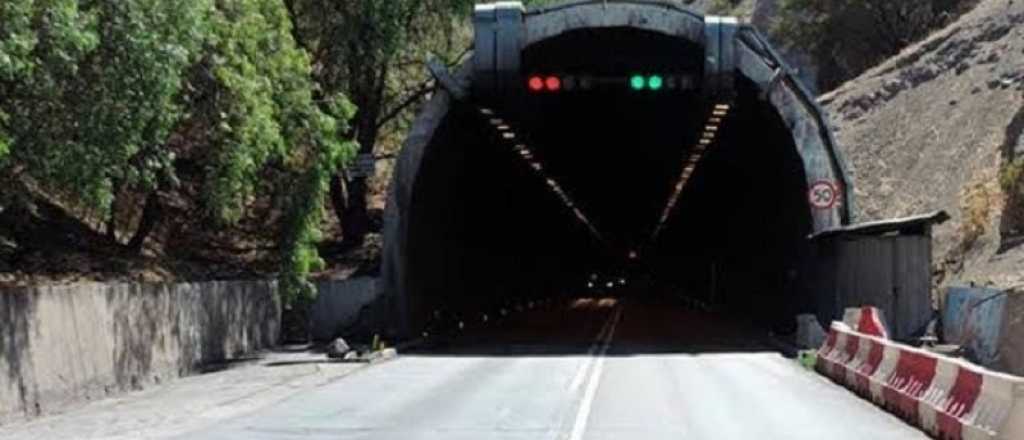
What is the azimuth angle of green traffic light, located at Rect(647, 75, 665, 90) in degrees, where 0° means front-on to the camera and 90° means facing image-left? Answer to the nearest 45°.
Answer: approximately 0°

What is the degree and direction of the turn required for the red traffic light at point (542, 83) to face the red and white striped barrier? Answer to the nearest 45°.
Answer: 0° — it already faces it

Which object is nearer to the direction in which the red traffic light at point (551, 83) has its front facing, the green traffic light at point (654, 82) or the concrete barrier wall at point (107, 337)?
the concrete barrier wall
